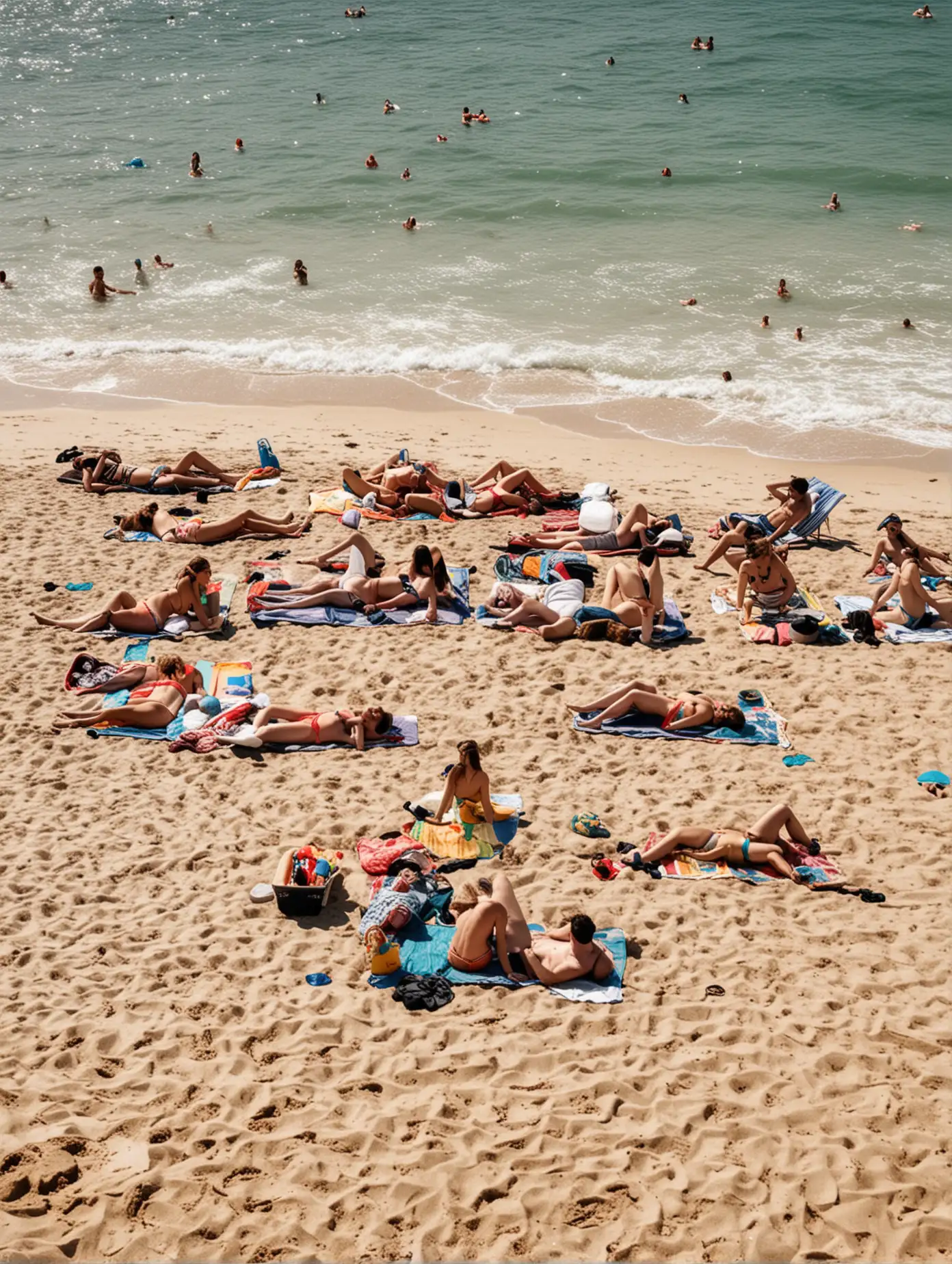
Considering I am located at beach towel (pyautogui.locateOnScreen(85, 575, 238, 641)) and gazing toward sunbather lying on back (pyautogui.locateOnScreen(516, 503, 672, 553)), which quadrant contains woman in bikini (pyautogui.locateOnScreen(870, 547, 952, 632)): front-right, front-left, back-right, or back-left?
front-right

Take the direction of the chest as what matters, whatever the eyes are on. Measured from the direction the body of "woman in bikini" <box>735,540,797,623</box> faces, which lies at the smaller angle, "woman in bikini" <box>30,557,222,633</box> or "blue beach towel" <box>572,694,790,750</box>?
the blue beach towel

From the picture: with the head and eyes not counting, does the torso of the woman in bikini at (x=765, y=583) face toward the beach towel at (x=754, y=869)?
yes

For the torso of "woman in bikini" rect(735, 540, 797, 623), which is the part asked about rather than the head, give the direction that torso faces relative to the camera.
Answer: toward the camera

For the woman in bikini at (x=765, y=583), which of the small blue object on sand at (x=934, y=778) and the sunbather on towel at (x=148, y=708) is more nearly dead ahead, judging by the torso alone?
the small blue object on sand

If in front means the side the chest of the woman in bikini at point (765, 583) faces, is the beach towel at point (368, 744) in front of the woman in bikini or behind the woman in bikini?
in front

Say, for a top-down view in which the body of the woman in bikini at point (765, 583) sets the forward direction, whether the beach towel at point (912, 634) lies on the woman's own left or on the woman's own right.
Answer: on the woman's own left

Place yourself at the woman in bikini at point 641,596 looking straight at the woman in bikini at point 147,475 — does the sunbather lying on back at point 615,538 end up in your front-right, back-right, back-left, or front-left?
front-right

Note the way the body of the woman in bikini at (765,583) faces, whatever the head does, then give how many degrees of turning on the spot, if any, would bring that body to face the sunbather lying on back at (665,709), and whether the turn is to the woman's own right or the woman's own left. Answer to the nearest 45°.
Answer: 0° — they already face them

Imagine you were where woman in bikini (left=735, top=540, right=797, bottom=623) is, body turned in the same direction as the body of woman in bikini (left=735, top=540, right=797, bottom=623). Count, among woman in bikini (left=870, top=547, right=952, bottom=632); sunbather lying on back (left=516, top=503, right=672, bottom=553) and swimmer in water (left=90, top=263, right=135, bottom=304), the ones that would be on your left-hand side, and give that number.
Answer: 1

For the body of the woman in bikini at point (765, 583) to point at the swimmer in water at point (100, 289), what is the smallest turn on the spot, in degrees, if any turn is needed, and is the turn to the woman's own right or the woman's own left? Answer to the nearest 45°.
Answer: approximately 135° to the woman's own right

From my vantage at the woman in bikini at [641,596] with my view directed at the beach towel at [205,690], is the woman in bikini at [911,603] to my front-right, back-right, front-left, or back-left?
back-left

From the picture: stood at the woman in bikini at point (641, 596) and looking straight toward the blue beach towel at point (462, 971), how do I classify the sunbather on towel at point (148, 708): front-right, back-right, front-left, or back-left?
front-right

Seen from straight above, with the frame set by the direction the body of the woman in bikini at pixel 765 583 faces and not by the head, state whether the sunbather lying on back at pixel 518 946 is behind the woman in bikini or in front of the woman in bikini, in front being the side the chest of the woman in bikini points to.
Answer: in front

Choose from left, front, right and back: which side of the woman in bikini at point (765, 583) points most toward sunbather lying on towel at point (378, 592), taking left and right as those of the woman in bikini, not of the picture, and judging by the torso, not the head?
right
